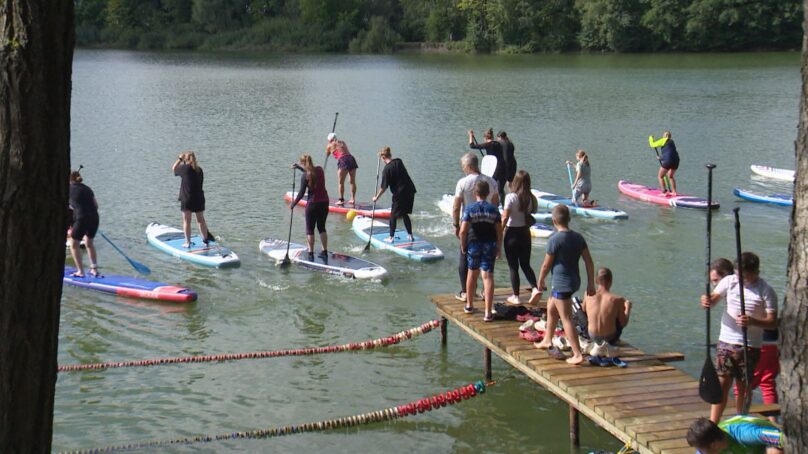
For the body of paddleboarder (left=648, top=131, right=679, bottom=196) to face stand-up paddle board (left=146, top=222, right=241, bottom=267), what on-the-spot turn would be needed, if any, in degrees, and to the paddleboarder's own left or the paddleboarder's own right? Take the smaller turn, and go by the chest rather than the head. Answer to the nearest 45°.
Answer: approximately 90° to the paddleboarder's own left

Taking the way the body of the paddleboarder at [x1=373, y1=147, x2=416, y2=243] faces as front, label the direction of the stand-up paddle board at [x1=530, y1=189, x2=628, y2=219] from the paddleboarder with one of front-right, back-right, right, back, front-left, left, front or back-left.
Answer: right

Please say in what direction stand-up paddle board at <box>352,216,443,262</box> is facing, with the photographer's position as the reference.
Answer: facing away from the viewer and to the left of the viewer

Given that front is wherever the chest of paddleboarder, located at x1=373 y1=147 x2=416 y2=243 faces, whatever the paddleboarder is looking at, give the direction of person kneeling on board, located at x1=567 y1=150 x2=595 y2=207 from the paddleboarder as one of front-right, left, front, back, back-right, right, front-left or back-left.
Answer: right

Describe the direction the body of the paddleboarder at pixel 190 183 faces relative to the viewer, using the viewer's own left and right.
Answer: facing away from the viewer and to the left of the viewer

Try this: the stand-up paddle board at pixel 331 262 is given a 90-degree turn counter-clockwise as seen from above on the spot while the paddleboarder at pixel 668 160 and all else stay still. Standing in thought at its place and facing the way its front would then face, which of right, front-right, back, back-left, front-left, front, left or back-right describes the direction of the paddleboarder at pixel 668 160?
back

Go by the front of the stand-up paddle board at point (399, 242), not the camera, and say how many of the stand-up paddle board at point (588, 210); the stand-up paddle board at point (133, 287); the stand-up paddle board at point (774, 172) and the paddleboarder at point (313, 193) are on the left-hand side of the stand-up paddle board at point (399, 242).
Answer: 2

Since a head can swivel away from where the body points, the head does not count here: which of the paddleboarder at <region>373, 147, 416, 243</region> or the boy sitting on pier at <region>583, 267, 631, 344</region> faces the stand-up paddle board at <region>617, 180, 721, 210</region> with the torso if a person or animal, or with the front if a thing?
the boy sitting on pier

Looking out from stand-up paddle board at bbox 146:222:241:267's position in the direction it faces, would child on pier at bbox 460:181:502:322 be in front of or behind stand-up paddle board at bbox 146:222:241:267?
behind

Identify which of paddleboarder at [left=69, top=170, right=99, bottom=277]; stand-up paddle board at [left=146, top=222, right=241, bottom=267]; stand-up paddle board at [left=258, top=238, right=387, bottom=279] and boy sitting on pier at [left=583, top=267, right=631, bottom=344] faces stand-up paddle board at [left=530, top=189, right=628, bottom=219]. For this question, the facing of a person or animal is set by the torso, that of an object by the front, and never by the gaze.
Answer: the boy sitting on pier
